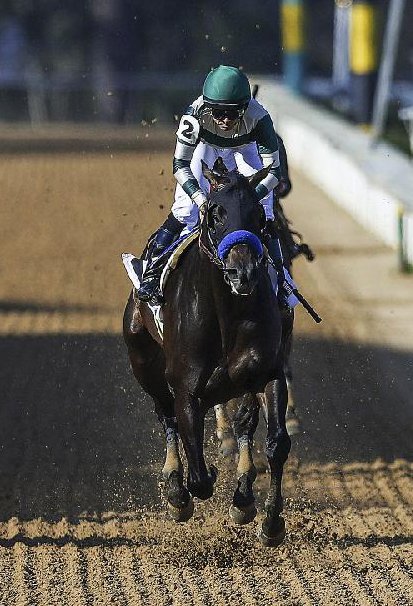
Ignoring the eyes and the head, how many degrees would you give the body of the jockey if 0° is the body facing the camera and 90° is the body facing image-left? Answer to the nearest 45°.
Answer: approximately 0°
